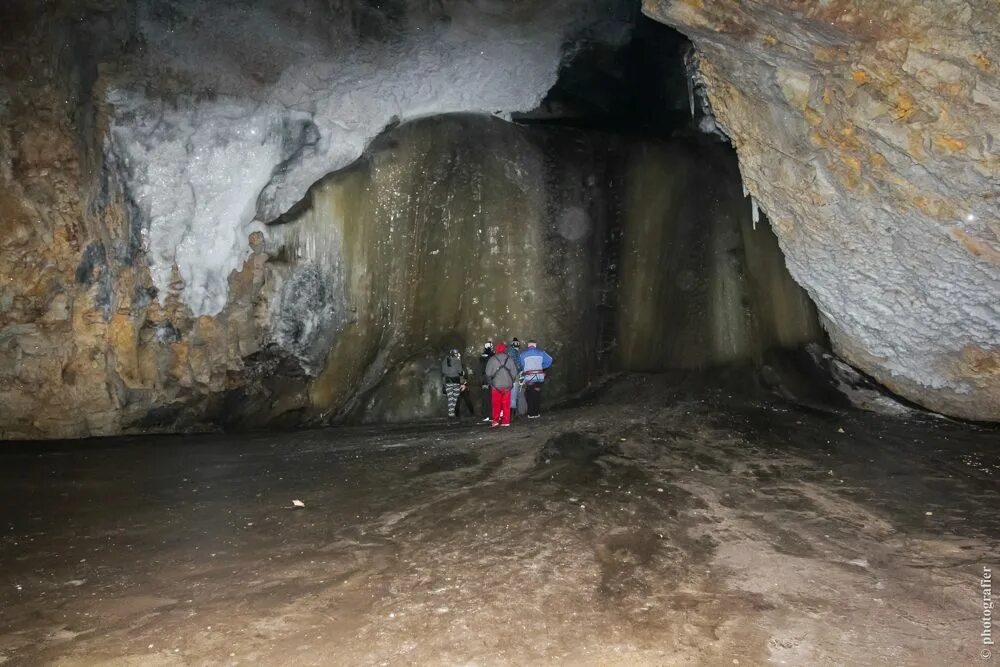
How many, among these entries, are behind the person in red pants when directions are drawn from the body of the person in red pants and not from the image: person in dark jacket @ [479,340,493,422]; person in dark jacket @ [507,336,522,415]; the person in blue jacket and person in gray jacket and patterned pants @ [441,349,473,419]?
0

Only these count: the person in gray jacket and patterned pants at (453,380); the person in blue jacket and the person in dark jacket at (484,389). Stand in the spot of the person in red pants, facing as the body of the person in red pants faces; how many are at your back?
0

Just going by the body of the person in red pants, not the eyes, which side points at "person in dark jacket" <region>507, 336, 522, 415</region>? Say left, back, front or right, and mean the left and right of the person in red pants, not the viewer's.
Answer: front

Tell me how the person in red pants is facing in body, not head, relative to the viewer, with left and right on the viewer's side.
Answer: facing away from the viewer

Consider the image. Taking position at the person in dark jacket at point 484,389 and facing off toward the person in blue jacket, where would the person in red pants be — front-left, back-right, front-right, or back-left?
front-right

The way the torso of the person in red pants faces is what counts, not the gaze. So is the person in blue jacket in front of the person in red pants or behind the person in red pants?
in front
